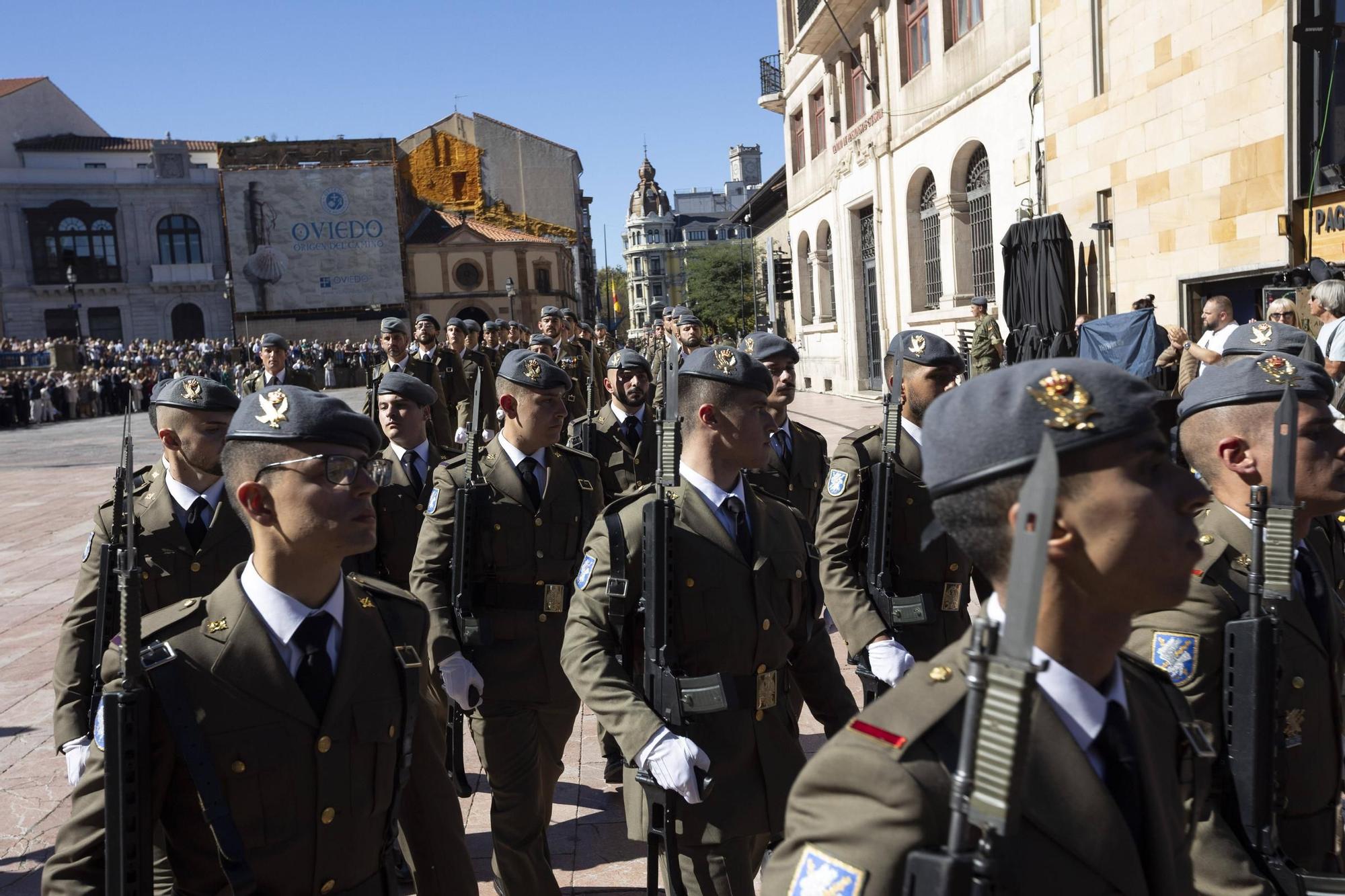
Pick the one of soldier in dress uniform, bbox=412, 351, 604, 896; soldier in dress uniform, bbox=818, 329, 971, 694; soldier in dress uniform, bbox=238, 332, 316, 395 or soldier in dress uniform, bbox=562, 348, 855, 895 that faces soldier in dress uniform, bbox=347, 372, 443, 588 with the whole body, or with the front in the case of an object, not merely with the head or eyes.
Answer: soldier in dress uniform, bbox=238, 332, 316, 395

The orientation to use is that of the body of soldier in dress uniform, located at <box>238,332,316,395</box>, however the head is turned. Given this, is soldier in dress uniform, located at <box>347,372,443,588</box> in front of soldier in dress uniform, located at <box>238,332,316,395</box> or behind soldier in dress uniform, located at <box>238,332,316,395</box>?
in front

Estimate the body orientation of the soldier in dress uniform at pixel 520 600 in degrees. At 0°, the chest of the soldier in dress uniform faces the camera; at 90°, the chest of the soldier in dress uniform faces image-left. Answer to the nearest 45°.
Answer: approximately 315°

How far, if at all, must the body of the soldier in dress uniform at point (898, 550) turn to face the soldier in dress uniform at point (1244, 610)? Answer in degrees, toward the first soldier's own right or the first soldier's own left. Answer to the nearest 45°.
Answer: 0° — they already face them

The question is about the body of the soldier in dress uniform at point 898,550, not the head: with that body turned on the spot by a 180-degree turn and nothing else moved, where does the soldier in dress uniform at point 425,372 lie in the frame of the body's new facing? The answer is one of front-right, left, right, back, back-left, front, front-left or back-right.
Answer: front

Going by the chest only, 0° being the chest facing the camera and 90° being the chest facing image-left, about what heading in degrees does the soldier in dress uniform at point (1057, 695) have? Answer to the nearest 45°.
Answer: approximately 315°

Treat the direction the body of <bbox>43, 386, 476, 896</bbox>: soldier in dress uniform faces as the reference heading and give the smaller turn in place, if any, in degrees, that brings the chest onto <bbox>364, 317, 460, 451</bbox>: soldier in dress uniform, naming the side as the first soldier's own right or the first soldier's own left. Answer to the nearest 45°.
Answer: approximately 135° to the first soldier's own left

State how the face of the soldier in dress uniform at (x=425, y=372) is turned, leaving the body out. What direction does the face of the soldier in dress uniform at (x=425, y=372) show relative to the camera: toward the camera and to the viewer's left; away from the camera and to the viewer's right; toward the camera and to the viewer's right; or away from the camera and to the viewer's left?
toward the camera and to the viewer's right

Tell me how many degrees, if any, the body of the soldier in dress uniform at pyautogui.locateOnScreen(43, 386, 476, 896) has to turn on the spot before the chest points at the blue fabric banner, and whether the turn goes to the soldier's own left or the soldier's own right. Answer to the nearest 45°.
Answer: approximately 90° to the soldier's own left

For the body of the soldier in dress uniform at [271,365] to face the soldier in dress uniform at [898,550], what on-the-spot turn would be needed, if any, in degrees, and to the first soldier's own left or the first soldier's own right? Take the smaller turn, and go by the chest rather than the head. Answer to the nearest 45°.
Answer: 0° — they already face them

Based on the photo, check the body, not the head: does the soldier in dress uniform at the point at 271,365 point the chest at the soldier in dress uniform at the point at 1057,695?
yes

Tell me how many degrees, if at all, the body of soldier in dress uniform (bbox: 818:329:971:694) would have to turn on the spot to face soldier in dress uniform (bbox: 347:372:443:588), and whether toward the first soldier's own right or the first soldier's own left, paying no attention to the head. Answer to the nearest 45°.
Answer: approximately 135° to the first soldier's own right

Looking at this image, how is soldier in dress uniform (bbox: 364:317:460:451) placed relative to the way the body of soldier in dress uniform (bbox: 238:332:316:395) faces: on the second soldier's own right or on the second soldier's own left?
on the second soldier's own left
